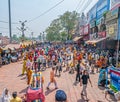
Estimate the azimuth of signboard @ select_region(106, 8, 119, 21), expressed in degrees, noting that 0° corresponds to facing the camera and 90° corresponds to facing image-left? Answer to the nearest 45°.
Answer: approximately 45°
